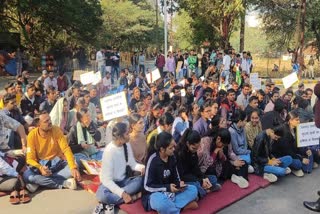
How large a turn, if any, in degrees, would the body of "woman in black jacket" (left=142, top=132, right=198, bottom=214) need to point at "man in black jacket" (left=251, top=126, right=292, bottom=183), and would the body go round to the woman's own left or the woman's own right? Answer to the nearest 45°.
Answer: approximately 90° to the woman's own left

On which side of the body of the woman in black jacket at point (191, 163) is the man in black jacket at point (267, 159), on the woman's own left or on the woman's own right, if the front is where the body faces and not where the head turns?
on the woman's own left

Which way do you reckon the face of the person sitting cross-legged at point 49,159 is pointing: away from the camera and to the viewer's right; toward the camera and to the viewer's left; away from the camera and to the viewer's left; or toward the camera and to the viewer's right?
toward the camera and to the viewer's right

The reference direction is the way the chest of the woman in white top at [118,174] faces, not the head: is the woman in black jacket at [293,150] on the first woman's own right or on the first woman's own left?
on the first woman's own left

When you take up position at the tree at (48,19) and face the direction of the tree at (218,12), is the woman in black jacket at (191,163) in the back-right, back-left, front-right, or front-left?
front-right

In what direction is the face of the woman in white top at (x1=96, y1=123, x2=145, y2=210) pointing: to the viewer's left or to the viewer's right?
to the viewer's right

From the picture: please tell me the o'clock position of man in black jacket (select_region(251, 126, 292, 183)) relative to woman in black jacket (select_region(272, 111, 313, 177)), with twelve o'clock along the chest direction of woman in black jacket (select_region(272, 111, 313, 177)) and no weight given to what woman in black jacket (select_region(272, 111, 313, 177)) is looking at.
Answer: man in black jacket (select_region(251, 126, 292, 183)) is roughly at 3 o'clock from woman in black jacket (select_region(272, 111, 313, 177)).

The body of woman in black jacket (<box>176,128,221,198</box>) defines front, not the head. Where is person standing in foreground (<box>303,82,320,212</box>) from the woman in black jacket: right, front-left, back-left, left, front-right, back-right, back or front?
front-left

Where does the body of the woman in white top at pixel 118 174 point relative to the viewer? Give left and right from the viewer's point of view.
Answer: facing the viewer and to the right of the viewer

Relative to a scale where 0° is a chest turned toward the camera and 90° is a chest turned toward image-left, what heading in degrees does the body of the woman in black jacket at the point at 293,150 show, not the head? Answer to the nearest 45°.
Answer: approximately 315°

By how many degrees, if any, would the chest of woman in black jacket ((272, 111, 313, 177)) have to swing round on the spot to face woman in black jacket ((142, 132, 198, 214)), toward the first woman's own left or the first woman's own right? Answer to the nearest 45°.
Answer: approximately 90° to the first woman's own right
